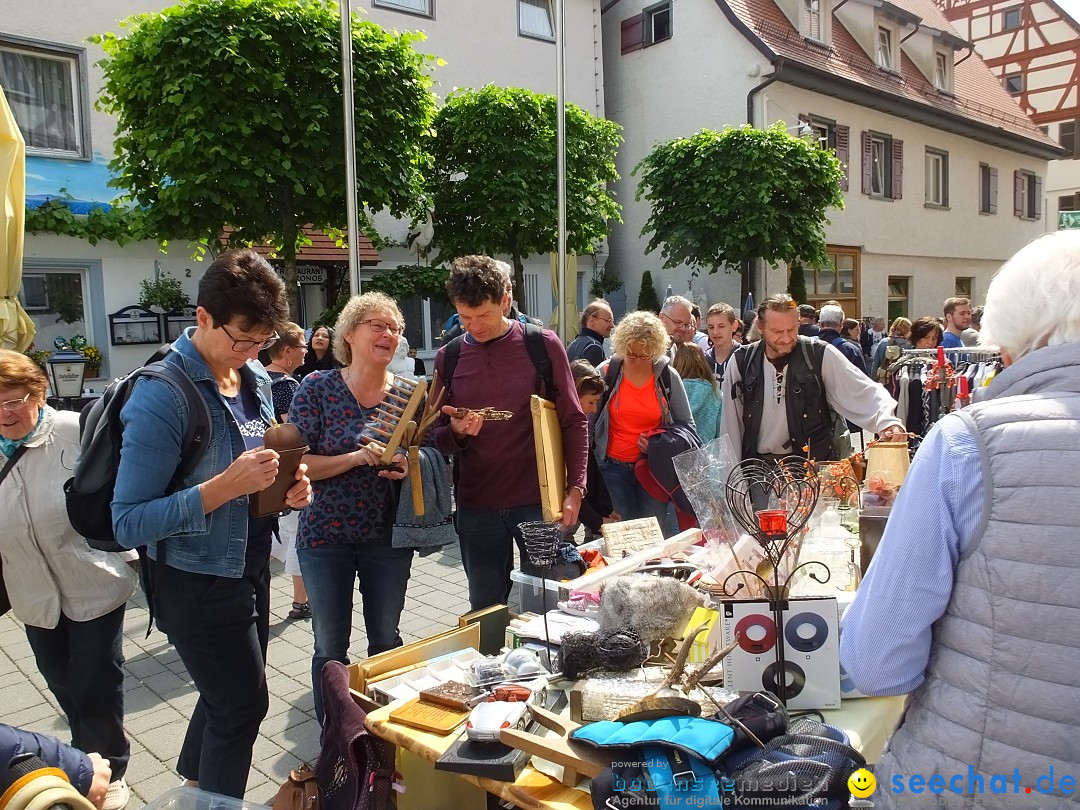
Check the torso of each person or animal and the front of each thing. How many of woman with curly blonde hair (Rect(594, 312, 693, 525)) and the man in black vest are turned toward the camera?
2

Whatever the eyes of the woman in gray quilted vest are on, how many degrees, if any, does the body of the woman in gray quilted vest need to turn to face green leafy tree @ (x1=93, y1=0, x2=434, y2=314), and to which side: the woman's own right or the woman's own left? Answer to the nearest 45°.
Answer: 0° — they already face it

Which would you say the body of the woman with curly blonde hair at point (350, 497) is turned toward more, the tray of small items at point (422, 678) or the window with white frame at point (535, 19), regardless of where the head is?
the tray of small items

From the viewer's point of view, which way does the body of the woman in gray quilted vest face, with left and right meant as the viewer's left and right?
facing away from the viewer and to the left of the viewer

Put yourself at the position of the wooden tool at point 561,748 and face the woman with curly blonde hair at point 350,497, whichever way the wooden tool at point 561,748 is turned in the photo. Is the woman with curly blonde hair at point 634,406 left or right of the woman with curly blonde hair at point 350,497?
right

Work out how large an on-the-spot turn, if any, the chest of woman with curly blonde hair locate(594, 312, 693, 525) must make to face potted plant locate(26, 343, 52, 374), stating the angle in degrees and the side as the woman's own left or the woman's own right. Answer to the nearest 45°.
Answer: approximately 135° to the woman's own right

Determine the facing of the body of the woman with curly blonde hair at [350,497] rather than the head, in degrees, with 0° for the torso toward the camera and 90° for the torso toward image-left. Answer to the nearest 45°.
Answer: approximately 315°

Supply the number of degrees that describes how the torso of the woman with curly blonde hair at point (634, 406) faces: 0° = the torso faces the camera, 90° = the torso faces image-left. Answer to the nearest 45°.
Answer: approximately 0°

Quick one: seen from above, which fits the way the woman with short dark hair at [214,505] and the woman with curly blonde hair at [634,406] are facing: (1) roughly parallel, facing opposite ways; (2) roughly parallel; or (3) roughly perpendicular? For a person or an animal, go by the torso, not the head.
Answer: roughly perpendicular

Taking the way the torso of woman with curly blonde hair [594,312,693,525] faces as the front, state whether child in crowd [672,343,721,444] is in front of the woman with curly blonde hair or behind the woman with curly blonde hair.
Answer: behind

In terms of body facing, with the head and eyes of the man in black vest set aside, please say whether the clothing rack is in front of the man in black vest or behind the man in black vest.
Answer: behind
